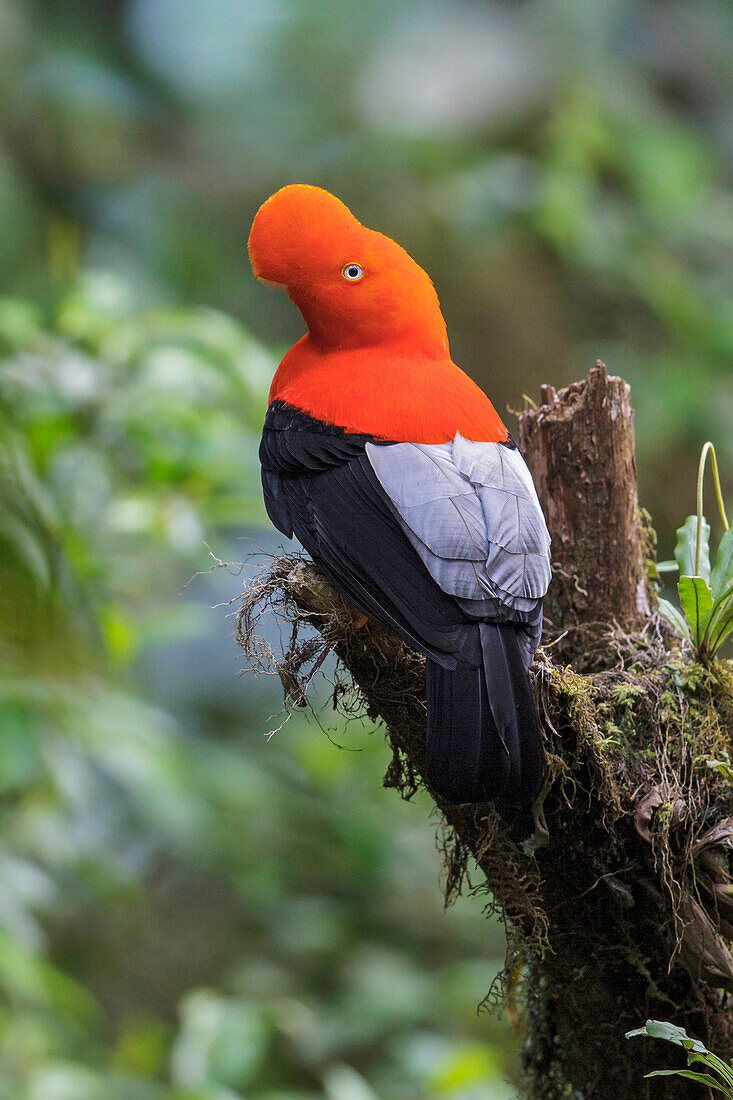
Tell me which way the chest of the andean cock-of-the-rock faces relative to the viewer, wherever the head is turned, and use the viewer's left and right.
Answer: facing away from the viewer and to the left of the viewer
